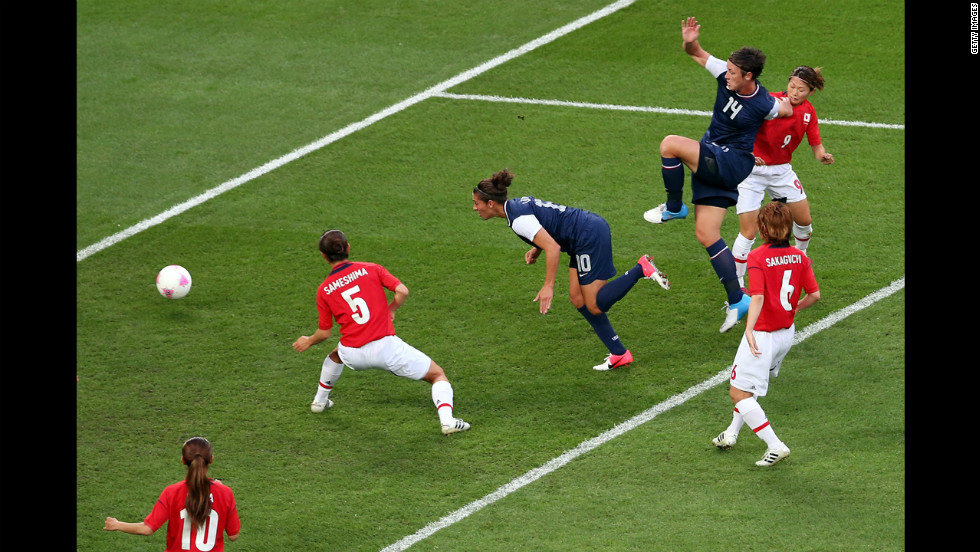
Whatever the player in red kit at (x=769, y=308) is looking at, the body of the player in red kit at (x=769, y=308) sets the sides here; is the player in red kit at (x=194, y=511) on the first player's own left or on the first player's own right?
on the first player's own left

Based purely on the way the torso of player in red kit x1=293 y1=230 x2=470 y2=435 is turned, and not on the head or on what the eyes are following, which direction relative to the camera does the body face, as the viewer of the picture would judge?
away from the camera

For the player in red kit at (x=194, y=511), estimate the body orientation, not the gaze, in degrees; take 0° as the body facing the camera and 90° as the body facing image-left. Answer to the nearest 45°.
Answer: approximately 180°

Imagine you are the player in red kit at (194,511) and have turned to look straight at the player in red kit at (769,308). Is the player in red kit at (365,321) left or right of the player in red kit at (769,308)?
left

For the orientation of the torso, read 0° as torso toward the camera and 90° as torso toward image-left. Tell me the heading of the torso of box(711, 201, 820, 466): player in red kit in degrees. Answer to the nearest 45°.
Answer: approximately 135°

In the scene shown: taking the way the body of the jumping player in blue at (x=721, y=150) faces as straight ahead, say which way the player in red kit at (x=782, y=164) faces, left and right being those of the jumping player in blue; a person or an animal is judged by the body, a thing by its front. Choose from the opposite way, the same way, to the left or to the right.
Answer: the same way

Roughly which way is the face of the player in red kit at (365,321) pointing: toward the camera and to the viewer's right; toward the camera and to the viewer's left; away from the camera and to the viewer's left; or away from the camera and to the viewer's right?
away from the camera and to the viewer's left

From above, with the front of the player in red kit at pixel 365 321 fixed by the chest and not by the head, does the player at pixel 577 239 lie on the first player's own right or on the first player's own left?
on the first player's own right

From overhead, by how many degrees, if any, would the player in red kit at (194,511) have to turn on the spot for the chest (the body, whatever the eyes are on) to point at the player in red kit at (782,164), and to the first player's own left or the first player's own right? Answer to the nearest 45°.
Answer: approximately 45° to the first player's own right

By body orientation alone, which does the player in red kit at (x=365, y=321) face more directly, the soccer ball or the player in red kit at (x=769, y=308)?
the soccer ball

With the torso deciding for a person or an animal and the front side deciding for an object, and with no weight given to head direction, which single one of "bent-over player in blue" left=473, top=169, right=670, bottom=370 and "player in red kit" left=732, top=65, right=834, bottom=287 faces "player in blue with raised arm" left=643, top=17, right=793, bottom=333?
the player in red kit

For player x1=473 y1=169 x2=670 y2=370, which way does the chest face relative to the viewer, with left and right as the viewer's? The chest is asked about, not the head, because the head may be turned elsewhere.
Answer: facing to the left of the viewer

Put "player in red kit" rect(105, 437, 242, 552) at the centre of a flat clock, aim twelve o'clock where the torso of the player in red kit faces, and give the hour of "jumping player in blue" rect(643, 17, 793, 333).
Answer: The jumping player in blue is roughly at 2 o'clock from the player in red kit.

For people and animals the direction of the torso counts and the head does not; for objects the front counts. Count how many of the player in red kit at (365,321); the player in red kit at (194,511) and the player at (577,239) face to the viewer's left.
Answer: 1

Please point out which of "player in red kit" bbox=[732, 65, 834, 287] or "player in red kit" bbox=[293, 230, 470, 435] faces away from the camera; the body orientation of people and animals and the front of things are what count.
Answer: "player in red kit" bbox=[293, 230, 470, 435]

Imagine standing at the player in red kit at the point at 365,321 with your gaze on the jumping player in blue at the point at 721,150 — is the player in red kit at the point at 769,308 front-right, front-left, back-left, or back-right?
front-right

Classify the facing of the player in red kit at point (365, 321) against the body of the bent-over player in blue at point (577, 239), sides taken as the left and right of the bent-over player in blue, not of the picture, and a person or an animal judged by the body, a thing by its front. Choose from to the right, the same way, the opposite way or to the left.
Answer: to the right

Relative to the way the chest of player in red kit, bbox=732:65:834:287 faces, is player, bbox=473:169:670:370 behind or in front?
in front

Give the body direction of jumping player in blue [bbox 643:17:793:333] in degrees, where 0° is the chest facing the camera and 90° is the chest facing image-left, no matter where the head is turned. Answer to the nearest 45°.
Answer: approximately 45°
